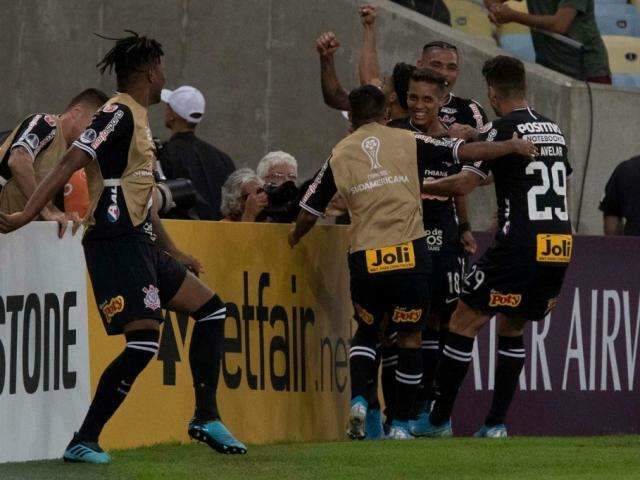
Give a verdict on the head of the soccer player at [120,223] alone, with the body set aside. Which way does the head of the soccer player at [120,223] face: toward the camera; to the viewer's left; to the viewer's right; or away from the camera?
to the viewer's right

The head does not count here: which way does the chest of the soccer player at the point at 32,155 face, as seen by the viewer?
to the viewer's right

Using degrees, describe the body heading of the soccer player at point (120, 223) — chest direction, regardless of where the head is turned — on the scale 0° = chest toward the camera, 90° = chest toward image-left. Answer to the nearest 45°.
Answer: approximately 270°

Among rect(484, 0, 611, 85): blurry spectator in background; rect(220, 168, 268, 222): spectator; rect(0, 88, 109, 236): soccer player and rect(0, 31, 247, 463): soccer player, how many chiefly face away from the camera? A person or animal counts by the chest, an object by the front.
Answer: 0

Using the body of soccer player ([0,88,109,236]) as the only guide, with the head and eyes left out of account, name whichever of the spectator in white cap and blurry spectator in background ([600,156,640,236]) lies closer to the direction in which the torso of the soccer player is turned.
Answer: the blurry spectator in background

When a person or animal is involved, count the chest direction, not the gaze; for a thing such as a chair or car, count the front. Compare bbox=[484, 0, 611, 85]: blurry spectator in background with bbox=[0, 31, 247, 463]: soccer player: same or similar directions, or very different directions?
very different directions

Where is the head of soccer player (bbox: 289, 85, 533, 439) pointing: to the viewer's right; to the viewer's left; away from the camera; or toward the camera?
away from the camera

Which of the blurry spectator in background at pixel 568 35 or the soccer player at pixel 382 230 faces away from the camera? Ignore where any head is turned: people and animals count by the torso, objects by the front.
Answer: the soccer player

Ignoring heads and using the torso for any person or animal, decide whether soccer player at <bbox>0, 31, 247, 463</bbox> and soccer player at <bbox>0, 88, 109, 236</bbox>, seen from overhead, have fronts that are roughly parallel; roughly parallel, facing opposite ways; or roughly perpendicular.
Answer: roughly parallel

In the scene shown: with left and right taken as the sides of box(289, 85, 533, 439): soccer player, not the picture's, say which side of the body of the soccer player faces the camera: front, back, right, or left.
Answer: back

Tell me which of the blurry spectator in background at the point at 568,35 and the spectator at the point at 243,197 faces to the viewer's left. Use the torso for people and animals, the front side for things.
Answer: the blurry spectator in background

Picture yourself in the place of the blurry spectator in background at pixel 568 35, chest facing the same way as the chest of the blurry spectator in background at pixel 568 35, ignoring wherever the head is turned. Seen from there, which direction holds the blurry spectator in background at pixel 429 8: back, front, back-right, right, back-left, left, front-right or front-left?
front

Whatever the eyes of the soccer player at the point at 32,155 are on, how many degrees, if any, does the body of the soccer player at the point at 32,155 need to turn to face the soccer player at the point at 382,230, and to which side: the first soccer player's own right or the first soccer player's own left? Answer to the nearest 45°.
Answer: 0° — they already face them
